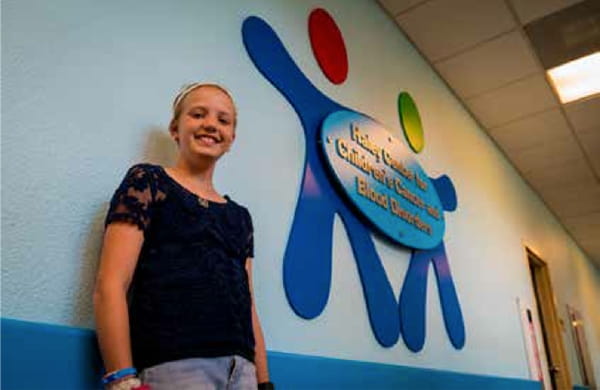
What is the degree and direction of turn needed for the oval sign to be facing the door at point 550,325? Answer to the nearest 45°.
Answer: approximately 90° to its left

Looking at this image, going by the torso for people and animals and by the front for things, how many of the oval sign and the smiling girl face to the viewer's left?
0

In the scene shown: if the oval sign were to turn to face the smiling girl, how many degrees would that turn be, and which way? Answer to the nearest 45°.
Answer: approximately 45° to its right

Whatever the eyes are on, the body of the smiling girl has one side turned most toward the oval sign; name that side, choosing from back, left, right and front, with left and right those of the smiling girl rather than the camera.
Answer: left

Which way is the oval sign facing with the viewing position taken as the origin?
facing the viewer and to the right of the viewer

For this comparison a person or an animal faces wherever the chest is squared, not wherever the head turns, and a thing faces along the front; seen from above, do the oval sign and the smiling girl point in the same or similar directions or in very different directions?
same or similar directions

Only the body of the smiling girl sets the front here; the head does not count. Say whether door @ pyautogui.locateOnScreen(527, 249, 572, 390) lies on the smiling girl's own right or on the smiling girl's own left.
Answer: on the smiling girl's own left
